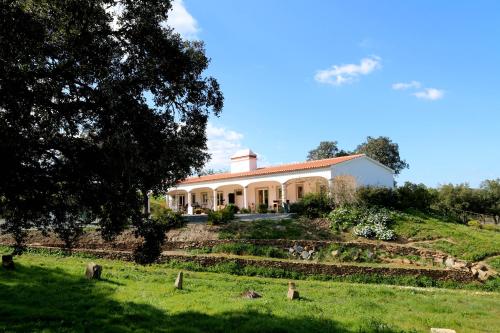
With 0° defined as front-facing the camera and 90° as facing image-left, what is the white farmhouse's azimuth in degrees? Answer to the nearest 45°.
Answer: approximately 45°

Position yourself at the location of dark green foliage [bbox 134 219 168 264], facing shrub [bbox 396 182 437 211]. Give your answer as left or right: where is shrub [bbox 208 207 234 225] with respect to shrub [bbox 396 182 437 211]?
left

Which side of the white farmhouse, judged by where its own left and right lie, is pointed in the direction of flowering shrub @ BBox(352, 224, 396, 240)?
left

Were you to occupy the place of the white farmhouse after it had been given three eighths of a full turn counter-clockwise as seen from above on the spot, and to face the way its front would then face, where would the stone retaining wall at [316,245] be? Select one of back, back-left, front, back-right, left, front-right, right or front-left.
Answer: right

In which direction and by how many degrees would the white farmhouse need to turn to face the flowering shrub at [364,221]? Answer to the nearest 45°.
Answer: approximately 90° to its left

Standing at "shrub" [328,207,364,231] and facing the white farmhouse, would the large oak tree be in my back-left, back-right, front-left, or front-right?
back-left

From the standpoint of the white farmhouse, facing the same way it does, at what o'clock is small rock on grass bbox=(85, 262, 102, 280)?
The small rock on grass is roughly at 11 o'clock from the white farmhouse.
